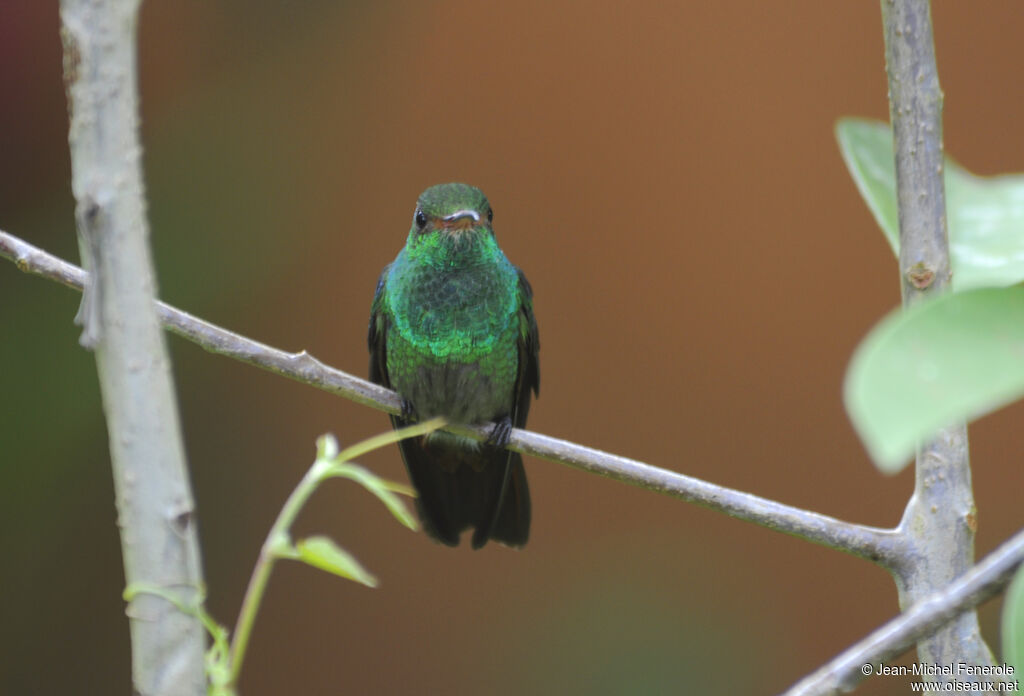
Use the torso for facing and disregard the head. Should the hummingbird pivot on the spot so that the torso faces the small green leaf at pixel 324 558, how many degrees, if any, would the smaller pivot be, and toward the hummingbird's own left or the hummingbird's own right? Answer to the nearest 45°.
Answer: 0° — it already faces it

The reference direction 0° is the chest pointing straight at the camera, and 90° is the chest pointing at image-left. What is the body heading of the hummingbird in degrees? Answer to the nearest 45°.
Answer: approximately 0°
